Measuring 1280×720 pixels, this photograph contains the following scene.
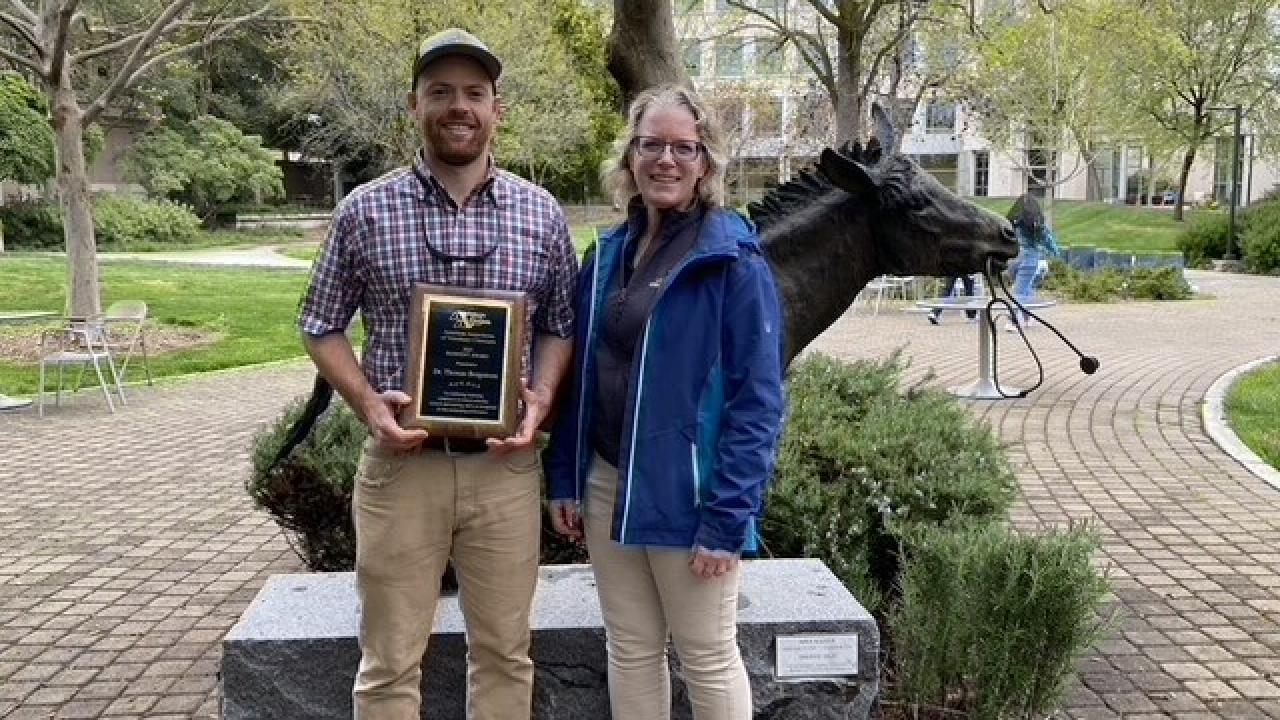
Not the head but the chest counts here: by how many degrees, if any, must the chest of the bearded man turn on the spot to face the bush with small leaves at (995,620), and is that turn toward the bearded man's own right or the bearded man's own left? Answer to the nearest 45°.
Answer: approximately 90° to the bearded man's own left

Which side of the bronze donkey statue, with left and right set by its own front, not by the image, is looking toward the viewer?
right

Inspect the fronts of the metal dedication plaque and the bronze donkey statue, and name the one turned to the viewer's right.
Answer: the bronze donkey statue

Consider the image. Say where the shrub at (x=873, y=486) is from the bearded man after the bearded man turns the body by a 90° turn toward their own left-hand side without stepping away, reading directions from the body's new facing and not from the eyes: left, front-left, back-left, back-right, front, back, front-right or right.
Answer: front-left

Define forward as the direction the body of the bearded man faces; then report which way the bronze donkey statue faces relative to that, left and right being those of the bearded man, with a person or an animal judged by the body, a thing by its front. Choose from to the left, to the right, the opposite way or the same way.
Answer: to the left

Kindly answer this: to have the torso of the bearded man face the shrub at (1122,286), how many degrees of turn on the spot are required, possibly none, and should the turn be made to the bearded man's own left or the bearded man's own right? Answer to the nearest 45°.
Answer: approximately 135° to the bearded man's own left

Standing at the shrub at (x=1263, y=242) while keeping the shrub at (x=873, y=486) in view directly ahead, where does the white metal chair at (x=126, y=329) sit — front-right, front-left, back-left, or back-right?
front-right

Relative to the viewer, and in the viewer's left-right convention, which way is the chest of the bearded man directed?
facing the viewer

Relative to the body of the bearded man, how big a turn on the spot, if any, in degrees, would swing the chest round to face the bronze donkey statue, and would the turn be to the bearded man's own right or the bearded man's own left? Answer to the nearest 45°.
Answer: approximately 135° to the bearded man's own left

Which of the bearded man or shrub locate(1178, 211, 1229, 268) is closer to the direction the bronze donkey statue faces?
the shrub

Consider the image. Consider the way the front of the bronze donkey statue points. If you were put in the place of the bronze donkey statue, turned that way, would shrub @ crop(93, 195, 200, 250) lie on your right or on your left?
on your left

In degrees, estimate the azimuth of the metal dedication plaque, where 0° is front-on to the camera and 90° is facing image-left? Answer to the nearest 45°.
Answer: approximately 0°
